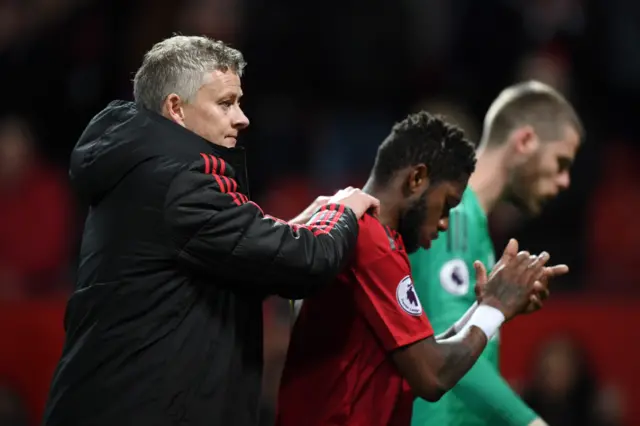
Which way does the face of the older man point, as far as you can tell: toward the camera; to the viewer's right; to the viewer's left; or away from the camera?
to the viewer's right

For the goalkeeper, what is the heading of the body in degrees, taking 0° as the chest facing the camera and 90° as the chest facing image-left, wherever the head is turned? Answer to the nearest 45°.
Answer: approximately 270°

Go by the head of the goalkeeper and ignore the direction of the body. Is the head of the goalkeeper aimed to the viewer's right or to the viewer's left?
to the viewer's right
